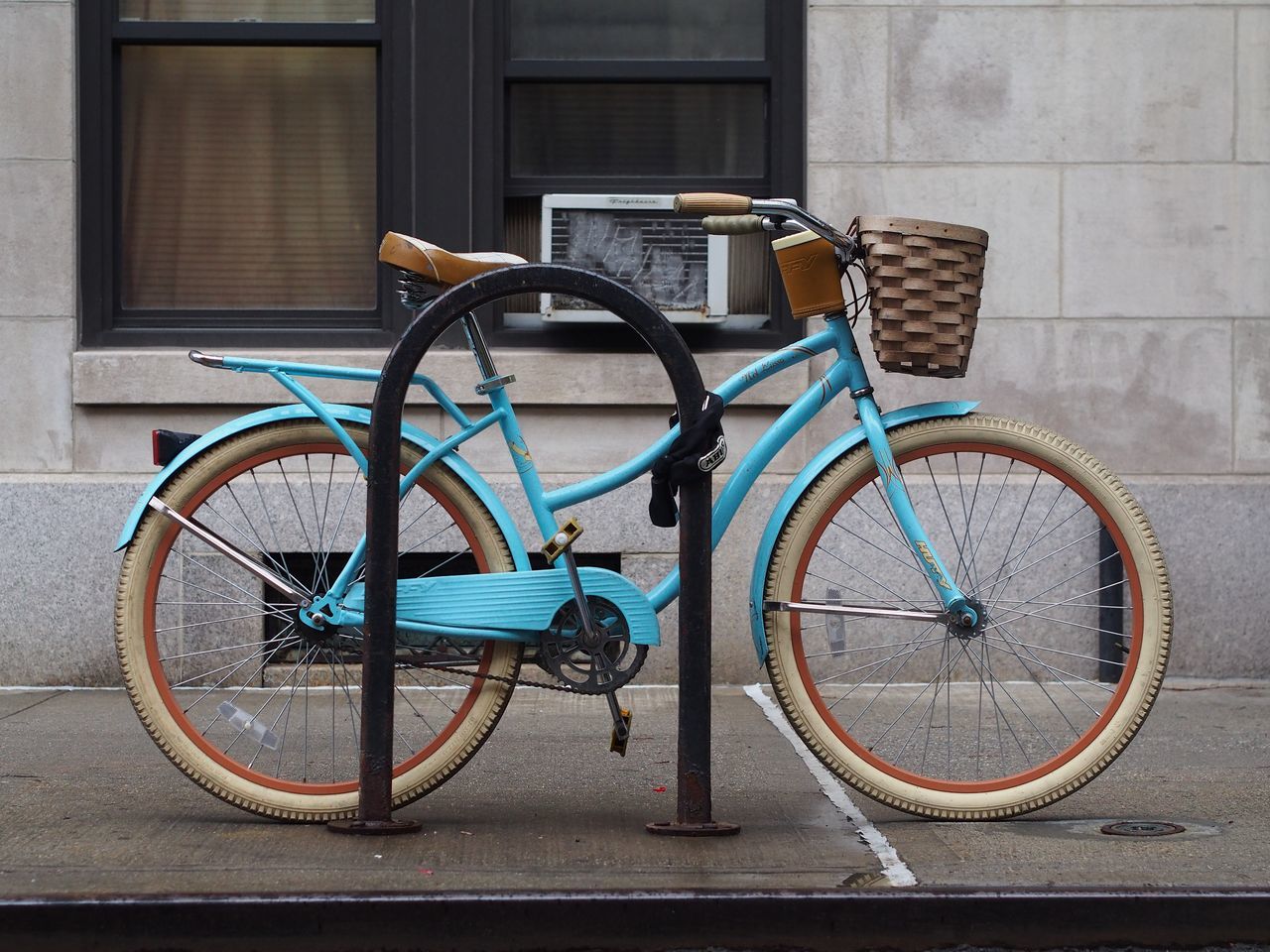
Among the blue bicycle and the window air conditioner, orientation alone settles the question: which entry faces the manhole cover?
the blue bicycle

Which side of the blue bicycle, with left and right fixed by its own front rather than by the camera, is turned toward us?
right

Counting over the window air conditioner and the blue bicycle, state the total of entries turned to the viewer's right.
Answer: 1

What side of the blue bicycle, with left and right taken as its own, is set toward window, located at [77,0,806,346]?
left

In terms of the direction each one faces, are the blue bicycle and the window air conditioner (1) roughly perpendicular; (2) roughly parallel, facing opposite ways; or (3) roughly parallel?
roughly perpendicular

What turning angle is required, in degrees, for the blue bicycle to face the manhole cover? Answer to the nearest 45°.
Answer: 0° — it already faces it
